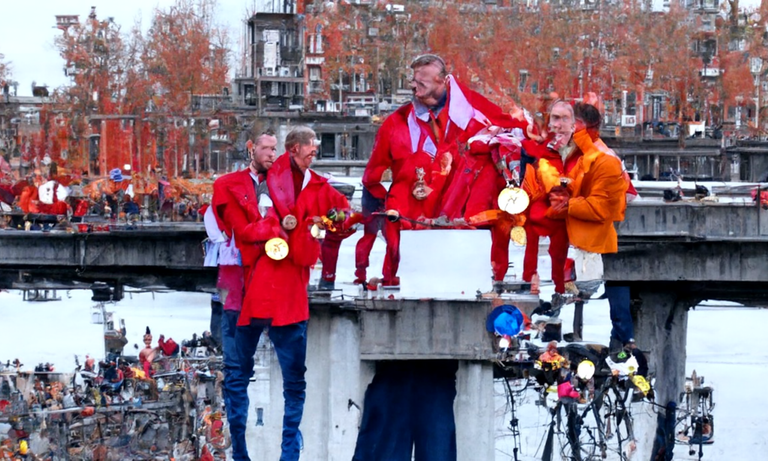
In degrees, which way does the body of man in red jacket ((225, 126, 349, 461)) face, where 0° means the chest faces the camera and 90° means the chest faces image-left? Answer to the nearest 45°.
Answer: approximately 315°

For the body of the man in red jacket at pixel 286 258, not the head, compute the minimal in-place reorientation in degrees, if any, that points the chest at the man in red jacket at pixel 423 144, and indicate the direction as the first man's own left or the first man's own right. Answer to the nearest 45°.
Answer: approximately 90° to the first man's own left

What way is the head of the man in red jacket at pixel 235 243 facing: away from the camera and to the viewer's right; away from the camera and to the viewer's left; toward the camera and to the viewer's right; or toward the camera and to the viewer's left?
toward the camera and to the viewer's right
